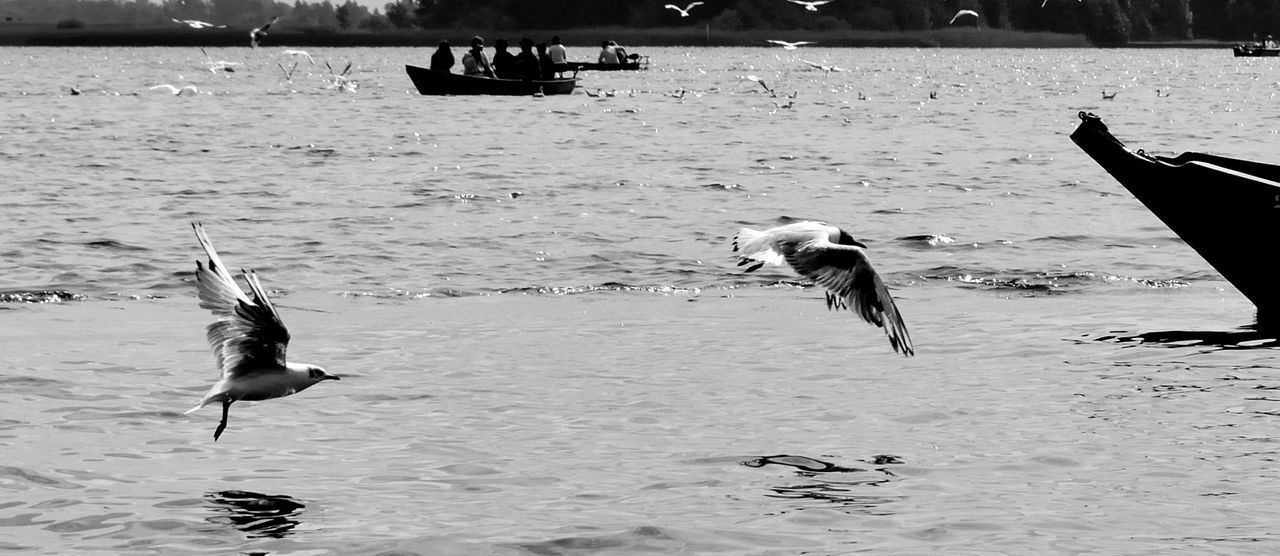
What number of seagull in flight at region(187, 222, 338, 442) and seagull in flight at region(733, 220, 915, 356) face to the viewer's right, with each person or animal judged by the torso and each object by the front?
2

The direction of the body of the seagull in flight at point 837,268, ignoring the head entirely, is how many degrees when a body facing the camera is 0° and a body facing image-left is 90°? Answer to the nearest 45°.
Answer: approximately 270°

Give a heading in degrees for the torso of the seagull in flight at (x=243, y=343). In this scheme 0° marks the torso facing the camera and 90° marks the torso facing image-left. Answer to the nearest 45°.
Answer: approximately 270°

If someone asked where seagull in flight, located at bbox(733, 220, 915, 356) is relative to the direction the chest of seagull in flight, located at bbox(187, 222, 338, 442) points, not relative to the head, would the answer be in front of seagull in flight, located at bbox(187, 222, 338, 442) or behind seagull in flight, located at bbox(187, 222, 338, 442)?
in front

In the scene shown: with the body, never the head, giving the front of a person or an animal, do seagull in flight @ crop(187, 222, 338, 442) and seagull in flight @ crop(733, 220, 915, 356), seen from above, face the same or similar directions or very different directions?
same or similar directions

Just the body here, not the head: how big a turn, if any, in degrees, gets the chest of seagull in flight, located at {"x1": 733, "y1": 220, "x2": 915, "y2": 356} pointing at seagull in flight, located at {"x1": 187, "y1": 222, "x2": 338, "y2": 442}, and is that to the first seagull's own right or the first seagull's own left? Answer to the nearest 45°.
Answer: approximately 135° to the first seagull's own right
